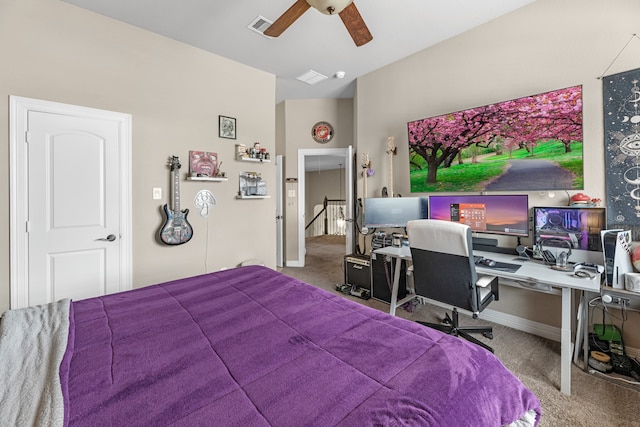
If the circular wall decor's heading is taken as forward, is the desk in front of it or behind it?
in front

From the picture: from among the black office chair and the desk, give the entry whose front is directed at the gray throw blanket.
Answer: the desk

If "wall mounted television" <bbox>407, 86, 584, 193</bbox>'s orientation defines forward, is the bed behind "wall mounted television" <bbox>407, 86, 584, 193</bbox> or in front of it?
in front

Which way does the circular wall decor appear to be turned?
toward the camera

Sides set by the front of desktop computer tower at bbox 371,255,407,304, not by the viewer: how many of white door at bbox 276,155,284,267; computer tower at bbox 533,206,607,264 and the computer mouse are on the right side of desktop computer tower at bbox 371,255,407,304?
1

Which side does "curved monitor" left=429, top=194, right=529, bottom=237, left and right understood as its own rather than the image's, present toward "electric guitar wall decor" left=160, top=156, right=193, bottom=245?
front

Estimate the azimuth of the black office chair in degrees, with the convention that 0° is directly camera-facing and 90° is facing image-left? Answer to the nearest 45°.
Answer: approximately 225°

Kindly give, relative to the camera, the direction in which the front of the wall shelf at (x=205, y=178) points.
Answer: facing the viewer

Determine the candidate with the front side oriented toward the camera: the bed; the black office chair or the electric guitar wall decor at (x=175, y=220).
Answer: the electric guitar wall decor

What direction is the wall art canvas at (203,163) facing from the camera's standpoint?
toward the camera

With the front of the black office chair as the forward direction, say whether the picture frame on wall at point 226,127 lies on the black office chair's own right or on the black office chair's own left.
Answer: on the black office chair's own left
